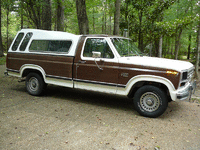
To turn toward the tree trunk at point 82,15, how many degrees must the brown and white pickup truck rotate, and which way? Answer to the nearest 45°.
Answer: approximately 135° to its left

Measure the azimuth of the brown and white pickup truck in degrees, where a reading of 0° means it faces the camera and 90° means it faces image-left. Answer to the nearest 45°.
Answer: approximately 315°
